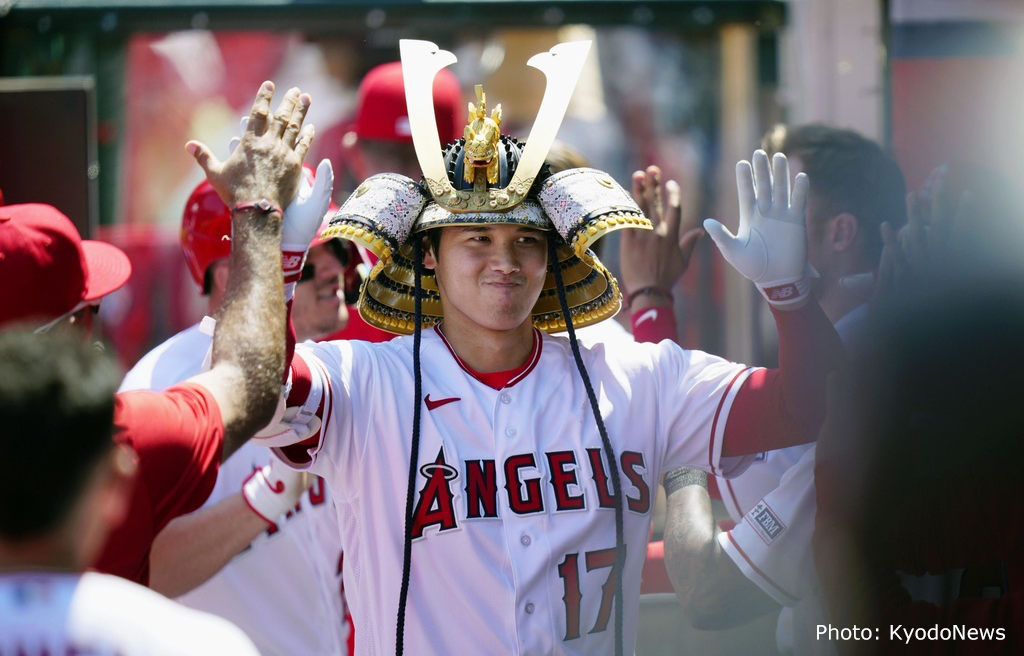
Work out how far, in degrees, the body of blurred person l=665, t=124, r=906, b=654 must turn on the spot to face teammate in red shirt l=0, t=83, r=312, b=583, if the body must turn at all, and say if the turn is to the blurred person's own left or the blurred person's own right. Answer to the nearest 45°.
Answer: approximately 45° to the blurred person's own left

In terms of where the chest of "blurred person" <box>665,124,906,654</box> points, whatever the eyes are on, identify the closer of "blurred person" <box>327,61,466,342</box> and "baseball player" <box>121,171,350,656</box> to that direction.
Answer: the baseball player

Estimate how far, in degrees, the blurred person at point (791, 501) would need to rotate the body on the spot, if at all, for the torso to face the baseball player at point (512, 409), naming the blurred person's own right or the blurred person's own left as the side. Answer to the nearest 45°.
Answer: approximately 45° to the blurred person's own left

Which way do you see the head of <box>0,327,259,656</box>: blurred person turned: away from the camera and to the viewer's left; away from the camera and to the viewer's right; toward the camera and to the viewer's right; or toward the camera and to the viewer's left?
away from the camera and to the viewer's right

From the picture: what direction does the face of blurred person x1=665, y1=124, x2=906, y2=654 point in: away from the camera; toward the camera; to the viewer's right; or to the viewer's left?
to the viewer's left

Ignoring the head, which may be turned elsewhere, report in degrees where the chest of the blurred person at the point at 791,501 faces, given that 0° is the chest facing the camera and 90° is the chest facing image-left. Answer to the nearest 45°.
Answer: approximately 90°
